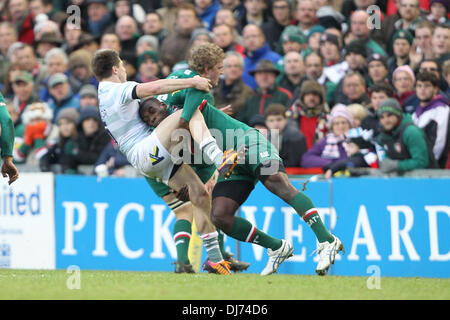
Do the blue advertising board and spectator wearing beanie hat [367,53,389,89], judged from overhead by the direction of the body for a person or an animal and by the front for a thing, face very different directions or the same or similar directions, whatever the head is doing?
same or similar directions

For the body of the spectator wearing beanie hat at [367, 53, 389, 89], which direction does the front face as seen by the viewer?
toward the camera

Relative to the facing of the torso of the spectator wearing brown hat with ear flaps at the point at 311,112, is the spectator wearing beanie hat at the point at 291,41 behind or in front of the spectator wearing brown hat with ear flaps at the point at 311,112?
behind

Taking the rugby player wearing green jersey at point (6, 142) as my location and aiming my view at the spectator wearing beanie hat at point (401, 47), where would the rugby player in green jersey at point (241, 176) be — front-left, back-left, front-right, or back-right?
front-right

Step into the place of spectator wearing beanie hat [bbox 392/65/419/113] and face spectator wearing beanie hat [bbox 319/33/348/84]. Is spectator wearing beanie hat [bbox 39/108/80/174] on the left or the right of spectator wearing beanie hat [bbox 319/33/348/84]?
left

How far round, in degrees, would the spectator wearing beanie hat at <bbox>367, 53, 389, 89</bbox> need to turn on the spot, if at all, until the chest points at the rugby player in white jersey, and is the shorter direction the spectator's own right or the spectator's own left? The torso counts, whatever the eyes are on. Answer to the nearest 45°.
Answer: approximately 45° to the spectator's own right

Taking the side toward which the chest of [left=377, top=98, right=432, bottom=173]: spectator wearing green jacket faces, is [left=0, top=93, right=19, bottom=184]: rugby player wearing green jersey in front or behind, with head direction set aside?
in front

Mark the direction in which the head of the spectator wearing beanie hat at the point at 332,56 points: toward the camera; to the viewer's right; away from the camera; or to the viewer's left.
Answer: toward the camera

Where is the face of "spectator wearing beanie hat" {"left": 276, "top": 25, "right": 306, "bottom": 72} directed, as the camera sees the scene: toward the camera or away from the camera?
toward the camera

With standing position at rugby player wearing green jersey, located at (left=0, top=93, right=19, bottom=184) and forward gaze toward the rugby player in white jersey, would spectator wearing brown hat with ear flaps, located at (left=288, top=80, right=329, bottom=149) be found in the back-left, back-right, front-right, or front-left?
front-left

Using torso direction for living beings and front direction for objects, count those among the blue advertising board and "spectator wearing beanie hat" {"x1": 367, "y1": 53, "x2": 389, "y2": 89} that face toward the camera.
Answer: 2

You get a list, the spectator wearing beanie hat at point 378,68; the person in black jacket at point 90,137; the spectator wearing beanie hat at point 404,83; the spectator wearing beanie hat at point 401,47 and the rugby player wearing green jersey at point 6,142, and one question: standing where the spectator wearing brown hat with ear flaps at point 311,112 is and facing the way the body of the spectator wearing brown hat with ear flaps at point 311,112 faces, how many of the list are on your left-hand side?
3

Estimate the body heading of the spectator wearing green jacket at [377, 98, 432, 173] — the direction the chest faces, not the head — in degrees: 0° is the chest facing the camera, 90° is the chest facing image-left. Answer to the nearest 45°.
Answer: approximately 45°

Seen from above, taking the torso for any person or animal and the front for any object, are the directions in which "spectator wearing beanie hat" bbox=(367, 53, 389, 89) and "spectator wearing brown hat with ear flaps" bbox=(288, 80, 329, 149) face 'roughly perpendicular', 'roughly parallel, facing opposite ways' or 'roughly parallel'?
roughly parallel

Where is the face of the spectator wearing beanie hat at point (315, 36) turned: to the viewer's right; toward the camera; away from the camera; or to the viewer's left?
toward the camera
